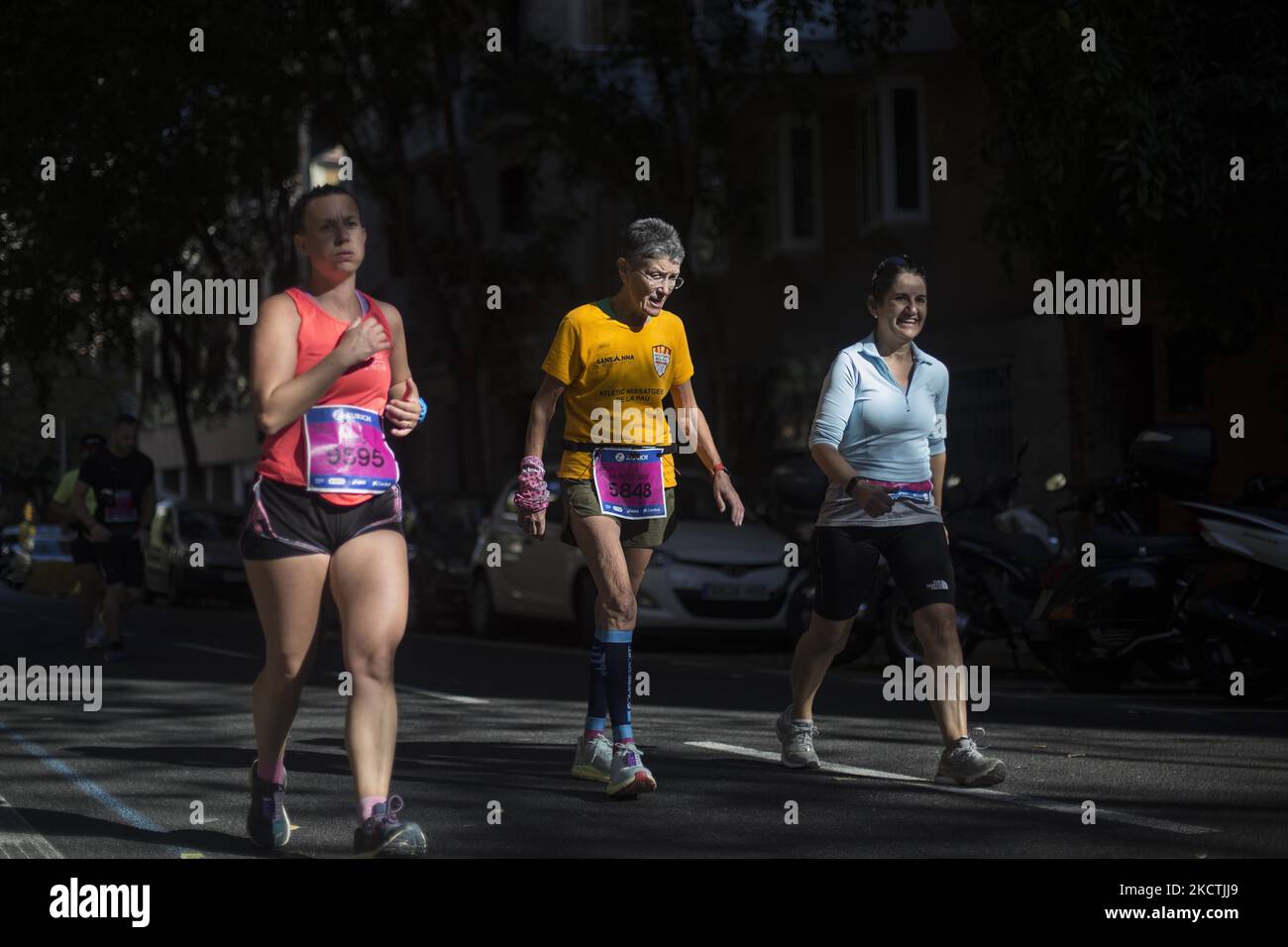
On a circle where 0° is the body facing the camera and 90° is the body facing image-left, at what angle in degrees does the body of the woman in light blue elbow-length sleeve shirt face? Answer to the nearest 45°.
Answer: approximately 315°

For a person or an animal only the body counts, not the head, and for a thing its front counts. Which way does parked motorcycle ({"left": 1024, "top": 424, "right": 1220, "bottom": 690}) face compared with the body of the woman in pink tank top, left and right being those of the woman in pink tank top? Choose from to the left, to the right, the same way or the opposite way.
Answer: to the right

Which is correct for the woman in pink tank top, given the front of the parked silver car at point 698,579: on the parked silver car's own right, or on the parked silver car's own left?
on the parked silver car's own right

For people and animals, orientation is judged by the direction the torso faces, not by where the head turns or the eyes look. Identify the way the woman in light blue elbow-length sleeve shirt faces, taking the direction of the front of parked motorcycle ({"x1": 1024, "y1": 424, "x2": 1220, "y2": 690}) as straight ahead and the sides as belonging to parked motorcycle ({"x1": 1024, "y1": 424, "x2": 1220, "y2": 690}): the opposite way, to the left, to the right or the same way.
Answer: to the left

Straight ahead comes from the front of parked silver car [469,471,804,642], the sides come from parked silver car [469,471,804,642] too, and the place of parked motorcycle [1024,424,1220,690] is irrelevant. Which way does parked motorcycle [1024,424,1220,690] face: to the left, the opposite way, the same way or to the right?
to the right

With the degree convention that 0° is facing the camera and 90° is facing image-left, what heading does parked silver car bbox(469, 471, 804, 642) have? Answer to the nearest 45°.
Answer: approximately 315°

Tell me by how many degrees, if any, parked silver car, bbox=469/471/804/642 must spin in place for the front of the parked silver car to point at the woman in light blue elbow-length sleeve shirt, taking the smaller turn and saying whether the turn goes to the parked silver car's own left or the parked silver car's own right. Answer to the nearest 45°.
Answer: approximately 45° to the parked silver car's own right

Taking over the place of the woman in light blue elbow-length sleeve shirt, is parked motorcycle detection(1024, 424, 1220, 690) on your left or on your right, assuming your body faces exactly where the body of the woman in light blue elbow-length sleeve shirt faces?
on your left

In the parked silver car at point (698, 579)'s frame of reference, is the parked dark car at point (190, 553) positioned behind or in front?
behind
